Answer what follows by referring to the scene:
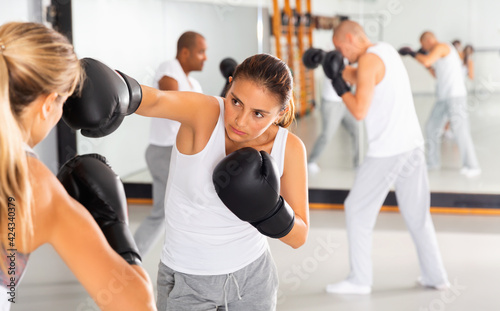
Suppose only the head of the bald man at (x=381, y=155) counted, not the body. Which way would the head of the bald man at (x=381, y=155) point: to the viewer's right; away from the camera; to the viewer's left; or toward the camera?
to the viewer's left

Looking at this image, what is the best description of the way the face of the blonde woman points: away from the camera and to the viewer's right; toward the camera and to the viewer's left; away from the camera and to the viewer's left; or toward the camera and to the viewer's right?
away from the camera and to the viewer's right

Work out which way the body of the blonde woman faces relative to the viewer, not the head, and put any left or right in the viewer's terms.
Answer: facing away from the viewer and to the right of the viewer

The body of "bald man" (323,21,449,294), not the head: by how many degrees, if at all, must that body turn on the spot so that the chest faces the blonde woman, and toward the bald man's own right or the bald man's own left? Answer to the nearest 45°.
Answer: approximately 90° to the bald man's own left

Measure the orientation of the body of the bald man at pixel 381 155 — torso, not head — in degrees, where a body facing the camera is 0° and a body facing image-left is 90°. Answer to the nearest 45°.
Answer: approximately 90°

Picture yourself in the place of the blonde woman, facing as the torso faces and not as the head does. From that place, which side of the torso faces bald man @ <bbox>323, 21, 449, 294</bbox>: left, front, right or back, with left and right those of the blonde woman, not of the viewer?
front
